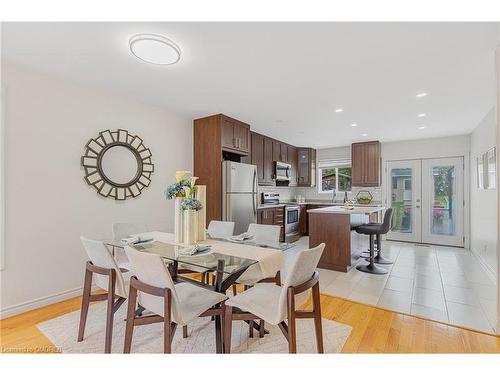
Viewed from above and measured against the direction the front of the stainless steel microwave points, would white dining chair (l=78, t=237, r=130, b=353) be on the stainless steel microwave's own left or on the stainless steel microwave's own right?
on the stainless steel microwave's own right

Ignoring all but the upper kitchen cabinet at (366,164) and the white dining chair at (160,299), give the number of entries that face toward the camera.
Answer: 1

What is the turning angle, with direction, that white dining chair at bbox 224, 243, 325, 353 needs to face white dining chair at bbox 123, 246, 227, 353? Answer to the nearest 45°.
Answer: approximately 45° to its left

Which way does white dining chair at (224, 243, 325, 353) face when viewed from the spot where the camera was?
facing away from the viewer and to the left of the viewer

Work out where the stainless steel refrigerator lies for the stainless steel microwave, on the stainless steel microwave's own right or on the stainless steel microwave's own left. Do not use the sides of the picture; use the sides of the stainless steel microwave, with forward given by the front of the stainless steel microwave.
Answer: on the stainless steel microwave's own right

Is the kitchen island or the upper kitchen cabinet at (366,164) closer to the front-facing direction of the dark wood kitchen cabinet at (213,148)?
the kitchen island

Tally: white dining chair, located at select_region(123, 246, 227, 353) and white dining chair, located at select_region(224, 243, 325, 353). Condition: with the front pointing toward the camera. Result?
0

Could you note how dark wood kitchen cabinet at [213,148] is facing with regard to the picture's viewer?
facing the viewer and to the right of the viewer

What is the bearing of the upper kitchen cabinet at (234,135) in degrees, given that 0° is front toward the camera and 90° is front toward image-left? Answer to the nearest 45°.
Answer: approximately 315°

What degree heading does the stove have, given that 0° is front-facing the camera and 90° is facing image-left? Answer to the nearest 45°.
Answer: approximately 315°

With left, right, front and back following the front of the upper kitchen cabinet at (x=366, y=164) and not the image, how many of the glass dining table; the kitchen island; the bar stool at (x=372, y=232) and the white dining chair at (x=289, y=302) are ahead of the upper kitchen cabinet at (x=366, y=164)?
4

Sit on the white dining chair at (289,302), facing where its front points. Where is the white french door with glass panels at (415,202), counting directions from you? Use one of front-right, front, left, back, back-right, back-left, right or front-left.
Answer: right
